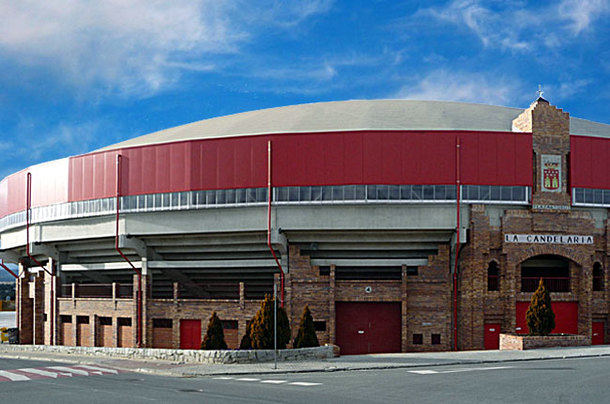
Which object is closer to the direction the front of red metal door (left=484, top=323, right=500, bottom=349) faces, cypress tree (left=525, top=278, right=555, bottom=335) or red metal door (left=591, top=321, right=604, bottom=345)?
the cypress tree

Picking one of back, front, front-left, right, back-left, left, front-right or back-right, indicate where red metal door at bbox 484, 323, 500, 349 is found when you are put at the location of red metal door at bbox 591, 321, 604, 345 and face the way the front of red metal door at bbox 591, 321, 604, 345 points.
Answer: front-right

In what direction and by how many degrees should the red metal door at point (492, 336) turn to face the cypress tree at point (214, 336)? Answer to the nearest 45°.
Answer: approximately 90° to its right

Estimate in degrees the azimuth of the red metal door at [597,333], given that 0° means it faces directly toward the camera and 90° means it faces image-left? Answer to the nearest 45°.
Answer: approximately 0°

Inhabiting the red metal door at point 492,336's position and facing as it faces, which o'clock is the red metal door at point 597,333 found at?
the red metal door at point 597,333 is roughly at 8 o'clock from the red metal door at point 492,336.

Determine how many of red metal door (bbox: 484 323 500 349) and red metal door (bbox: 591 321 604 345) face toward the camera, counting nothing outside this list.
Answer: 2

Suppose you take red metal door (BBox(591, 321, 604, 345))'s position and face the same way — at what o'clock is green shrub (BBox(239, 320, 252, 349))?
The green shrub is roughly at 2 o'clock from the red metal door.
